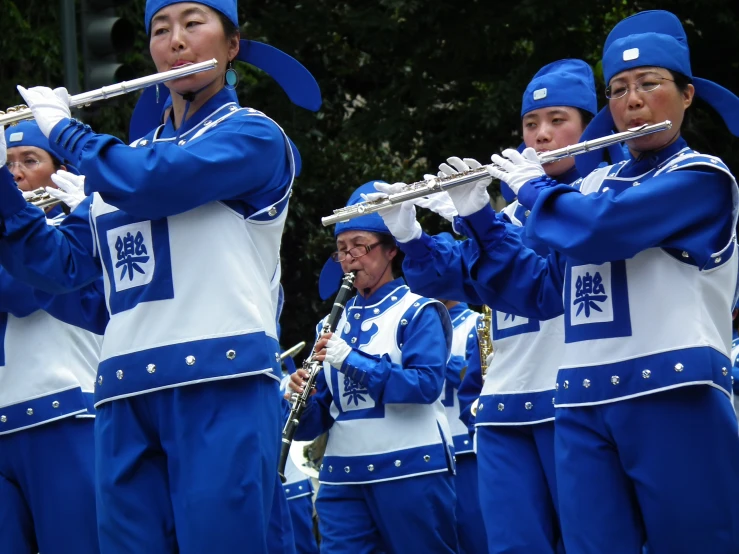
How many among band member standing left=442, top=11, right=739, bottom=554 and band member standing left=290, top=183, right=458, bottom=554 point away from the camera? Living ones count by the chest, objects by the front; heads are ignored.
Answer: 0

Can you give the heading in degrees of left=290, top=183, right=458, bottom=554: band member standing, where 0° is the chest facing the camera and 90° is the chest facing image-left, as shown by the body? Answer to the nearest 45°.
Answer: approximately 45°

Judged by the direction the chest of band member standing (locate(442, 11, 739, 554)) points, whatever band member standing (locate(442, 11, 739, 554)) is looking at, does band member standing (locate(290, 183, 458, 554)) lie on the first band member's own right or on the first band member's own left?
on the first band member's own right

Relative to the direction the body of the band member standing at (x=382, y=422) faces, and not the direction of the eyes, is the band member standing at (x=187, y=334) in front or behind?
in front

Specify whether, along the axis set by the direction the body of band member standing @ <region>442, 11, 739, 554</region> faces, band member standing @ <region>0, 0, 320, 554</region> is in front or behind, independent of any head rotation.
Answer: in front

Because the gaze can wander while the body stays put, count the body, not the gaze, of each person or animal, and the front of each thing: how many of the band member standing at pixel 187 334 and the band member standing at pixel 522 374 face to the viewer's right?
0

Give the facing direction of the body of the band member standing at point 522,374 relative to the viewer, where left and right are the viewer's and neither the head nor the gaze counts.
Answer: facing the viewer and to the left of the viewer

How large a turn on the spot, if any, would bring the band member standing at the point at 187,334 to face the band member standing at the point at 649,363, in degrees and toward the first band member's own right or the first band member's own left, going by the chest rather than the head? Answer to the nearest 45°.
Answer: approximately 135° to the first band member's own left
